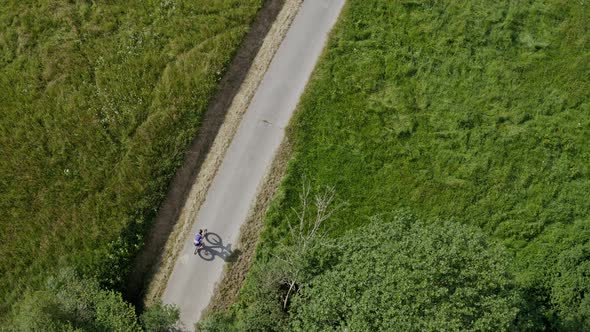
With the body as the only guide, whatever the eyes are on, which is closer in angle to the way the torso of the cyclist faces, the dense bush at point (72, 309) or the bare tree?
the bare tree

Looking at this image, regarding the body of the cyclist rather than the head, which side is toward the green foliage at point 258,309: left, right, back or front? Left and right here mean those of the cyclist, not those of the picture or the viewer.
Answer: right

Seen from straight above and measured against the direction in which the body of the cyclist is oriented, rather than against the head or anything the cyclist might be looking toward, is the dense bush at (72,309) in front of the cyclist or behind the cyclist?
behind

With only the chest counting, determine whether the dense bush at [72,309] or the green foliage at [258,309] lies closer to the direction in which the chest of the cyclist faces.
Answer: the green foliage

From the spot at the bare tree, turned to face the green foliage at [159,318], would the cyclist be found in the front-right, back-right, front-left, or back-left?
front-right

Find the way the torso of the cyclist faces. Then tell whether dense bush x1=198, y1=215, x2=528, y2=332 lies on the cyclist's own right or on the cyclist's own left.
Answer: on the cyclist's own right

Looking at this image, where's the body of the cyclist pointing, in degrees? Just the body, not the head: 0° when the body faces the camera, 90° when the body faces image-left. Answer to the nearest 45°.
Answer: approximately 225°

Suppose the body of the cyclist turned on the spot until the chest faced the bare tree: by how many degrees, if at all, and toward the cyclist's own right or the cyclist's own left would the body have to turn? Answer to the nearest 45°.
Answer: approximately 90° to the cyclist's own right
